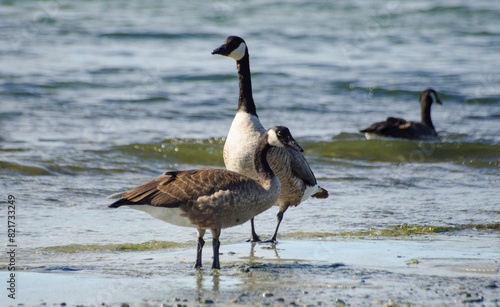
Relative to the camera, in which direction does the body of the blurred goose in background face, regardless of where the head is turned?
to the viewer's right

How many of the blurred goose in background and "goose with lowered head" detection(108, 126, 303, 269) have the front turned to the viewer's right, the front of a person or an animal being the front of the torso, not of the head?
2

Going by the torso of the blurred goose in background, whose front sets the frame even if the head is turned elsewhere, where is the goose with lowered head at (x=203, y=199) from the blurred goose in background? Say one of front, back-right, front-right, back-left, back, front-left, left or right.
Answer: right

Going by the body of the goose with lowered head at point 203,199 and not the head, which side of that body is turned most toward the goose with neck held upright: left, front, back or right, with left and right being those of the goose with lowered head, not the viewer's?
left

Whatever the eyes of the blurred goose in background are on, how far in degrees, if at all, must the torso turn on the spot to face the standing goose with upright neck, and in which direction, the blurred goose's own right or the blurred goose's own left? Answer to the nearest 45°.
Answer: approximately 90° to the blurred goose's own right

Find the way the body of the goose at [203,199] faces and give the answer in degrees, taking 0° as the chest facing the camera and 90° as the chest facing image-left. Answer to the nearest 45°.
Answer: approximately 270°

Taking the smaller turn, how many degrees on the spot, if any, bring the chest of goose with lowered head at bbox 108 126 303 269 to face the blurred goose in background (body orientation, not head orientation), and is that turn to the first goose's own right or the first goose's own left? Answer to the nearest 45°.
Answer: approximately 45° to the first goose's own left
